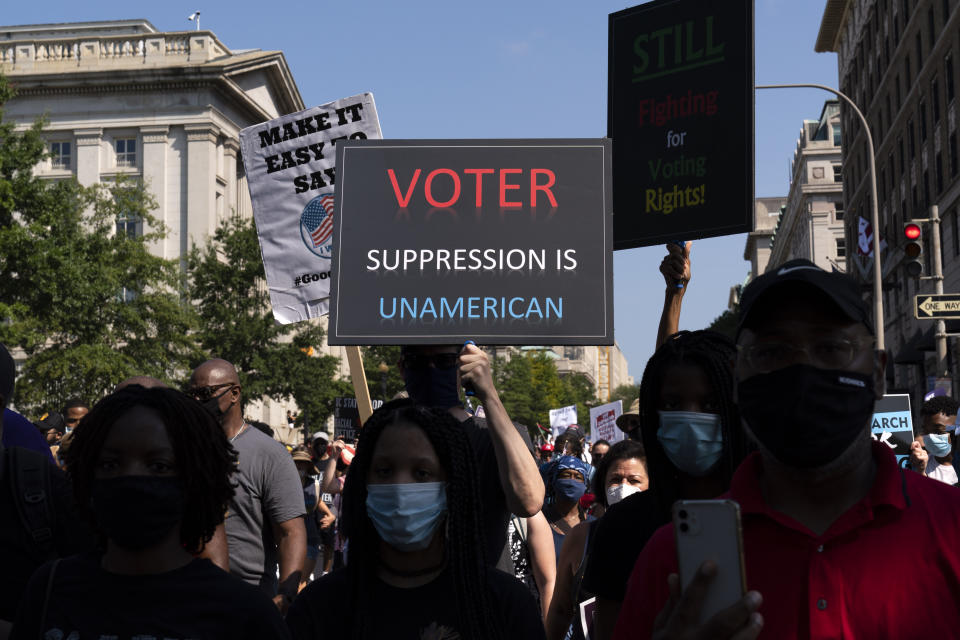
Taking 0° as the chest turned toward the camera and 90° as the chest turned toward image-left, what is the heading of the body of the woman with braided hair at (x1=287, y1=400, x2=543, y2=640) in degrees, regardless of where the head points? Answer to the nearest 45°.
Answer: approximately 0°

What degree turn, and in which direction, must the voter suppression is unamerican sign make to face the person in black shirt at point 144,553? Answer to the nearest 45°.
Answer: approximately 45° to its right

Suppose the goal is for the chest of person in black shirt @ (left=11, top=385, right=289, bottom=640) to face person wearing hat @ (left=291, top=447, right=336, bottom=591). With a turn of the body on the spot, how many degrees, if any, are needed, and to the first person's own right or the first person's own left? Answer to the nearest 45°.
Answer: approximately 180°

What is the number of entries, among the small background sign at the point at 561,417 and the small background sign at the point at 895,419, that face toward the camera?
2

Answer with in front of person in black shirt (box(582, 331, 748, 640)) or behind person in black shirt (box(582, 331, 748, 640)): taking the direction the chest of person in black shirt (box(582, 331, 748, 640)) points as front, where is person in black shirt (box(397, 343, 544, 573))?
behind

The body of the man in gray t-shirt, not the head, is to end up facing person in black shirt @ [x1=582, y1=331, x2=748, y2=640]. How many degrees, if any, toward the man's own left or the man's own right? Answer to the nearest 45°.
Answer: approximately 90° to the man's own left

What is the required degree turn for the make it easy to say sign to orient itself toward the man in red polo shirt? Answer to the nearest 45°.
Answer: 0° — it already faces them

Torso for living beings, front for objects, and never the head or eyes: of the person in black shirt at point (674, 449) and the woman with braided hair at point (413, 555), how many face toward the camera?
2
